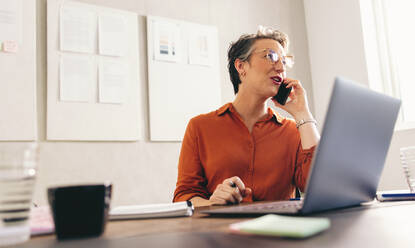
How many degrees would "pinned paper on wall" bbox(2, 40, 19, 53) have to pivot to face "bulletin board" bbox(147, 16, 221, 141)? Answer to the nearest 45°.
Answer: approximately 90° to its left

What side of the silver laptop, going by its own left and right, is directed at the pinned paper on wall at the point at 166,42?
front

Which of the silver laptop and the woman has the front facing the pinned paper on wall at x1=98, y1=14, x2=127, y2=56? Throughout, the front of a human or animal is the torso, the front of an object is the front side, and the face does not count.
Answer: the silver laptop

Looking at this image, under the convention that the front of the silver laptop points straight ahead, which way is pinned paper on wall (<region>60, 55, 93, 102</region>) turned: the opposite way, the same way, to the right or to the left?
the opposite way

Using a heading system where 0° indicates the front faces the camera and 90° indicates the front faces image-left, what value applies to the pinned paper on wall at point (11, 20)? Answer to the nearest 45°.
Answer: approximately 0°

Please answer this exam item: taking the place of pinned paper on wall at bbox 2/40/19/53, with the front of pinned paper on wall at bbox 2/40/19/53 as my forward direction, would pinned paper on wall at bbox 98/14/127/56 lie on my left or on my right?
on my left

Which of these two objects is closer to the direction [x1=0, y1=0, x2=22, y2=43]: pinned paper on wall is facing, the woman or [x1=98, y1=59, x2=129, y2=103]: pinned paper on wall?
the woman

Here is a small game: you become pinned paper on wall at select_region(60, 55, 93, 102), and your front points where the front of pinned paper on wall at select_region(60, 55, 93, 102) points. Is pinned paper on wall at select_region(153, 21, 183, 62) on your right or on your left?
on your left

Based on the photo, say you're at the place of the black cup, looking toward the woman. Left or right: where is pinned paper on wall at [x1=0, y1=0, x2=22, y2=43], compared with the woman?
left
